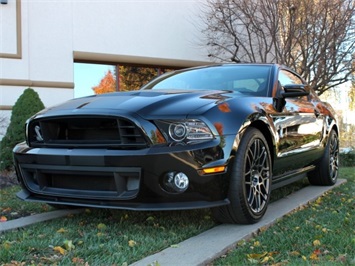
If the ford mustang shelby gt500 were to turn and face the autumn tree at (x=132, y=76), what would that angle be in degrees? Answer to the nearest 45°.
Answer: approximately 135° to its right

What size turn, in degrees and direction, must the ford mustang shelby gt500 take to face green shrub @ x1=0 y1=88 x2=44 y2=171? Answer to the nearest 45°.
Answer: approximately 90° to its right

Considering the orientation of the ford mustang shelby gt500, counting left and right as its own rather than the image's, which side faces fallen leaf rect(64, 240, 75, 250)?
front

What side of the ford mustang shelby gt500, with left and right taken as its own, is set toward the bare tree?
back

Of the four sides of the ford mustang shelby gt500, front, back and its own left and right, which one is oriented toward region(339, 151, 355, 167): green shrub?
back

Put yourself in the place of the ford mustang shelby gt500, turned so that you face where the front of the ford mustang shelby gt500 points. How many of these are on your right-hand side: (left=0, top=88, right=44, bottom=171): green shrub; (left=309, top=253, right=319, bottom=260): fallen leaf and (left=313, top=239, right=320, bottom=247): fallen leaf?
1

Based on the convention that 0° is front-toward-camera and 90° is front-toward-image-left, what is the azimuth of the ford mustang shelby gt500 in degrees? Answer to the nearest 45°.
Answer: approximately 45°

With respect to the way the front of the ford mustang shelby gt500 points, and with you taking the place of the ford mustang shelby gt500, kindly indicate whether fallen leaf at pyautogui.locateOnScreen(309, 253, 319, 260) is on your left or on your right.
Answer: on your left

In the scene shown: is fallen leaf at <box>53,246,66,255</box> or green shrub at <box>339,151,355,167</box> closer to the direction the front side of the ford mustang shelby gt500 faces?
the fallen leaf

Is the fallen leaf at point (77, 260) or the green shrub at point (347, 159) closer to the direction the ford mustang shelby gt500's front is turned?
the fallen leaf

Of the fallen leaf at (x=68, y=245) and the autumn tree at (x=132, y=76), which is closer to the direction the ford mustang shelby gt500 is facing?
the fallen leaf

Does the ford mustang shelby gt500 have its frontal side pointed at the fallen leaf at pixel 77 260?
yes
